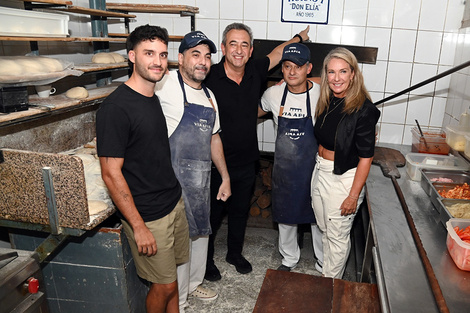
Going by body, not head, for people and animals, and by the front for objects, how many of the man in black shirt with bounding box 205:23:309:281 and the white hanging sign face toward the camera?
2

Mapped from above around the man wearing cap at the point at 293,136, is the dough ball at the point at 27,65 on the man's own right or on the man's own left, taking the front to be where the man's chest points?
on the man's own right

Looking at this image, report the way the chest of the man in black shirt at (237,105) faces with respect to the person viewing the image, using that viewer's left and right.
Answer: facing the viewer

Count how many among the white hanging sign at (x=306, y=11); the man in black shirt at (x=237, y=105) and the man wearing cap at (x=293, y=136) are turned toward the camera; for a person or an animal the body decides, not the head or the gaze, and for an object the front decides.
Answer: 3

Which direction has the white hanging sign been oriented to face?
toward the camera

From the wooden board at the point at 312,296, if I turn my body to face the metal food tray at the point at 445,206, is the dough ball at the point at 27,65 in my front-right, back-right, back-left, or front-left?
back-left

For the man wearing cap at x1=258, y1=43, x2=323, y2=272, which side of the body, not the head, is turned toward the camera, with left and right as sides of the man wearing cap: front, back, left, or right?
front

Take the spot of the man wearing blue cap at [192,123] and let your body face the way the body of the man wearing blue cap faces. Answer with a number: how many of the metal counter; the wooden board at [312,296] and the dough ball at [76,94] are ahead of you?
2

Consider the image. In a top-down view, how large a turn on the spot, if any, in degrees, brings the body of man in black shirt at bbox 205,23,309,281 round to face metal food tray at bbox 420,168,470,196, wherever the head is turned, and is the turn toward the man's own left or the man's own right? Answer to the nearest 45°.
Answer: approximately 90° to the man's own left

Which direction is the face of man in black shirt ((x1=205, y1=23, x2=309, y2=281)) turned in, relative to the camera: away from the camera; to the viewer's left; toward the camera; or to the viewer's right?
toward the camera

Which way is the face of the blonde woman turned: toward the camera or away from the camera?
toward the camera

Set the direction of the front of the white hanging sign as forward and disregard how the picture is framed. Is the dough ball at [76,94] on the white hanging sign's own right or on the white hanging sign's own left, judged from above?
on the white hanging sign's own right

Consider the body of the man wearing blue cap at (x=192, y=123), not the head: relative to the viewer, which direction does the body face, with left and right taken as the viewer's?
facing the viewer and to the right of the viewer

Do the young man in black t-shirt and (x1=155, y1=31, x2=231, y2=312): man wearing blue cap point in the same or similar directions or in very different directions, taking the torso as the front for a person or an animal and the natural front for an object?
same or similar directions
